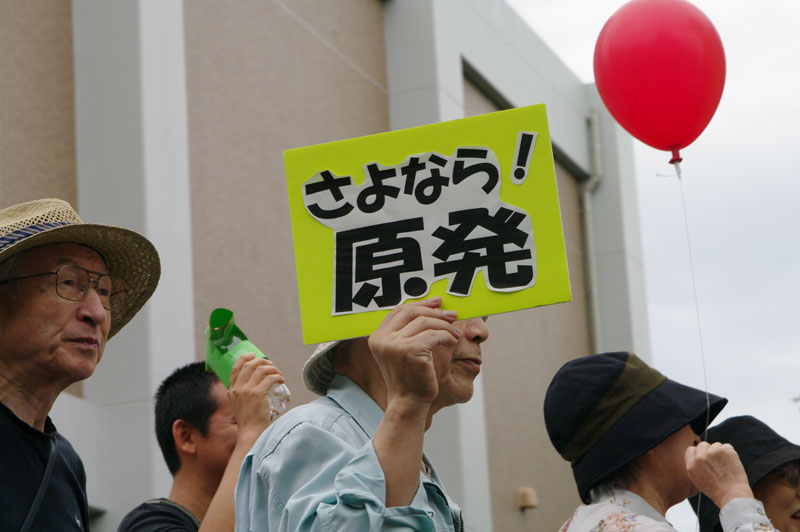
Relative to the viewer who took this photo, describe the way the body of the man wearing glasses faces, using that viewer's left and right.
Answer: facing the viewer and to the right of the viewer

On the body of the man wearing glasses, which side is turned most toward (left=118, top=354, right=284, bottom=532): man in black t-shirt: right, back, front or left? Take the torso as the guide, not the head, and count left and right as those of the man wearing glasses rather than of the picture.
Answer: left

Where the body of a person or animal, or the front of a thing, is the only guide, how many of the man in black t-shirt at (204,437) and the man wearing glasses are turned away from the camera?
0

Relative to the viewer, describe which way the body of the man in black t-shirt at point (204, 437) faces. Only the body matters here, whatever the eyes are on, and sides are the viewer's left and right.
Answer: facing to the right of the viewer

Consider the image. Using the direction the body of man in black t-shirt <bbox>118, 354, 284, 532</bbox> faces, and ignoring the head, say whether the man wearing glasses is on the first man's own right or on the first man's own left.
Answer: on the first man's own right

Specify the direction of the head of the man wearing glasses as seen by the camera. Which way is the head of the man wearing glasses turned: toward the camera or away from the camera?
toward the camera
